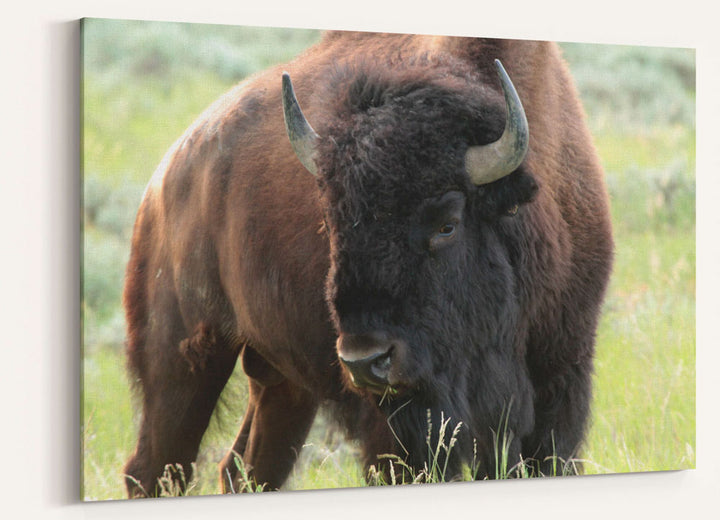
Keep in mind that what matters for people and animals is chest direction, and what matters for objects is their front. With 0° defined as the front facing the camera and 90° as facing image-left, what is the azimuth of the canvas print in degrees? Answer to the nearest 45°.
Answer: approximately 315°
